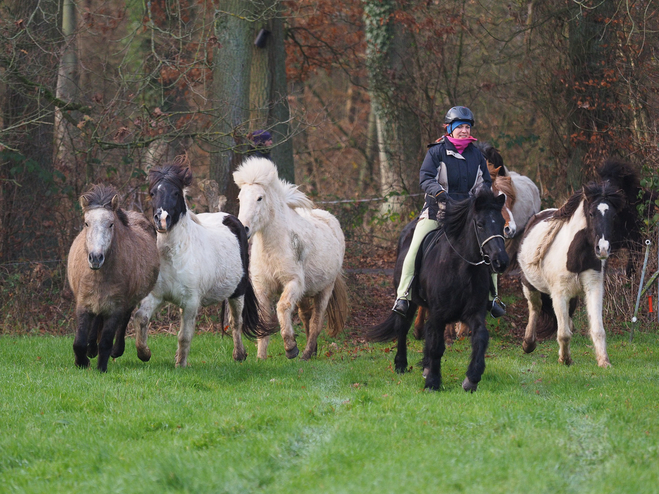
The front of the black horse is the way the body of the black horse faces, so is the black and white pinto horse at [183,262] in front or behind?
behind

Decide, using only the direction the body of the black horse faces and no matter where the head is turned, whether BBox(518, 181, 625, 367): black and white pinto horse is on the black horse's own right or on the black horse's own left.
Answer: on the black horse's own left

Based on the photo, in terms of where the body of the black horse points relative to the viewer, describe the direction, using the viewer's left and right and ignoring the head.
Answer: facing the viewer and to the right of the viewer

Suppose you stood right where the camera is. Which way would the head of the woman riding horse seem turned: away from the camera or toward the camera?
toward the camera

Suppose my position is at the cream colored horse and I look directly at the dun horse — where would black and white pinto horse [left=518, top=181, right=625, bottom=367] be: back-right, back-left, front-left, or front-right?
back-left

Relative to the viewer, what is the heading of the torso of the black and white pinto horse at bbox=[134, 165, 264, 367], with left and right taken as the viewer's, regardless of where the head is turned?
facing the viewer and to the left of the viewer

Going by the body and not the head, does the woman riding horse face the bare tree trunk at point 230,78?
no

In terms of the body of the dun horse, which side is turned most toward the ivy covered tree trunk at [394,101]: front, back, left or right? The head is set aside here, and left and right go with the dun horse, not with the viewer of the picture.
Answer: back

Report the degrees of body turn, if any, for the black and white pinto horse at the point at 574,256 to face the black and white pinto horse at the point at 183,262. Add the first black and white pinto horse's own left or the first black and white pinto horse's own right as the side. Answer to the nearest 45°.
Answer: approximately 90° to the first black and white pinto horse's own right

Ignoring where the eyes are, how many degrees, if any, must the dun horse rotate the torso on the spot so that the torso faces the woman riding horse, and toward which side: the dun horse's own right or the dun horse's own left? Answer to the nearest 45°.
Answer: approximately 135° to the dun horse's own left

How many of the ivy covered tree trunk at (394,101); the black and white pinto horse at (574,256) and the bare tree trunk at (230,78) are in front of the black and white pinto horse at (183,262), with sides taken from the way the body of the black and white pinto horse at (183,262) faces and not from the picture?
0

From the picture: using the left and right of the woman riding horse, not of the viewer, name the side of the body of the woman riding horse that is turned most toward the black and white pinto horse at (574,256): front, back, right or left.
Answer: left
